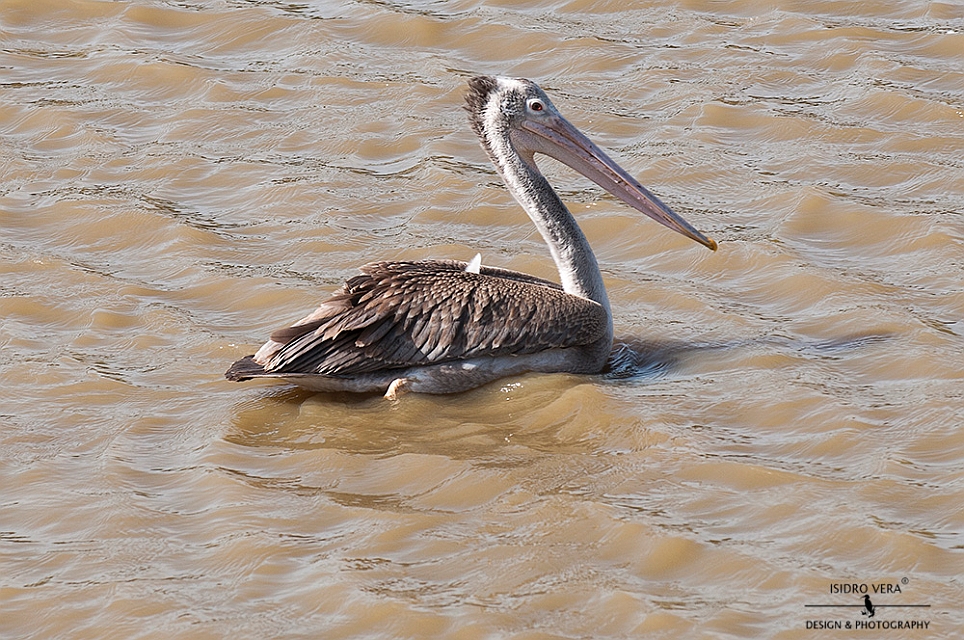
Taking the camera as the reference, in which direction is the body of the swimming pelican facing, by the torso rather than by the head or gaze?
to the viewer's right
